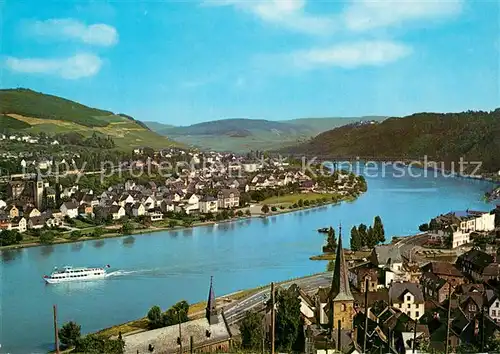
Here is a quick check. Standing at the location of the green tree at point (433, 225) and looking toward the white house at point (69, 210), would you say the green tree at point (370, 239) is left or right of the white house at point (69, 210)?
left

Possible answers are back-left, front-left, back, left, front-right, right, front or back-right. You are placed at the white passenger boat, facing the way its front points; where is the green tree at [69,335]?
left

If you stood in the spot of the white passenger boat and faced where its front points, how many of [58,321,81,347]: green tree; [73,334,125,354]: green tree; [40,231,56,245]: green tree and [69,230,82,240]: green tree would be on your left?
2

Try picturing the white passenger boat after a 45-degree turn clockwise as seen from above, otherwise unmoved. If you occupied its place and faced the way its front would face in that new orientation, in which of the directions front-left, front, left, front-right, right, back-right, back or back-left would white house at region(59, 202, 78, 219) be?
front-right

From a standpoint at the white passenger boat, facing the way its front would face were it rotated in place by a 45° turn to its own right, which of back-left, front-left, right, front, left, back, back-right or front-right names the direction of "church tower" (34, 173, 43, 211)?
front-right

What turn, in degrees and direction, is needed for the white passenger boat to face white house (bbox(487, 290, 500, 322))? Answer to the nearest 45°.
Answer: approximately 135° to its left

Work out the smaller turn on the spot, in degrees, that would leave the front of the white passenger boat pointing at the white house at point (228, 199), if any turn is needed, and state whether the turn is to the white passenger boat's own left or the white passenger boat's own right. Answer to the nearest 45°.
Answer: approximately 135° to the white passenger boat's own right

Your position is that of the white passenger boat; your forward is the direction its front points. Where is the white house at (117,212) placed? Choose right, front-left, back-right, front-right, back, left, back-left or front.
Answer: right

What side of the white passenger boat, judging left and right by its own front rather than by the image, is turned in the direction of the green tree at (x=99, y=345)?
left

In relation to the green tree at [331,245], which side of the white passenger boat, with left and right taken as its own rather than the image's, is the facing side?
back

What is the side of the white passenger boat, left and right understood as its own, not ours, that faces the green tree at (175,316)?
left

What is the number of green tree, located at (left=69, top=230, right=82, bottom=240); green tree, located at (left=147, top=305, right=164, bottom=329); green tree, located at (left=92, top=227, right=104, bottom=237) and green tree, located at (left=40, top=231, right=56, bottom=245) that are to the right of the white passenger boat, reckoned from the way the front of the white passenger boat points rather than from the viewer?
3

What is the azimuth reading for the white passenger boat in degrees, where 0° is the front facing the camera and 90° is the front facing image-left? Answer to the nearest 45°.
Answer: approximately 90°

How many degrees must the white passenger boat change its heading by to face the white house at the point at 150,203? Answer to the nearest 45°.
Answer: approximately 90° to its right

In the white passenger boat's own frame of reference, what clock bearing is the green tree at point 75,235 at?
The green tree is roughly at 3 o'clock from the white passenger boat.

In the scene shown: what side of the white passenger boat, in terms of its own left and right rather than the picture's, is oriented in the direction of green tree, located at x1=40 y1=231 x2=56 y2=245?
right

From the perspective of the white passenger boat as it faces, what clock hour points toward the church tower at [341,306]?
The church tower is roughly at 8 o'clock from the white passenger boat.

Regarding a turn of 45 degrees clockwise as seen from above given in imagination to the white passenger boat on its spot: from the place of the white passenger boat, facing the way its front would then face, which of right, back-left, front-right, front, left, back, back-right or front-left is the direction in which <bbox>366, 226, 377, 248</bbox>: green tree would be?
back-right
